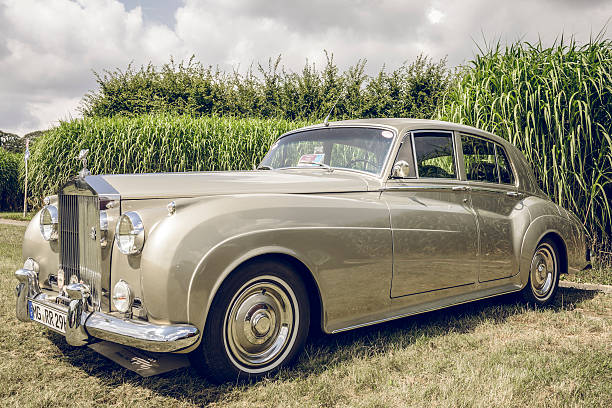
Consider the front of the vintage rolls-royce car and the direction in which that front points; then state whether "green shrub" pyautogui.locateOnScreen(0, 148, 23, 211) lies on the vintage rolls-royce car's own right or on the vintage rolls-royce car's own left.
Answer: on the vintage rolls-royce car's own right

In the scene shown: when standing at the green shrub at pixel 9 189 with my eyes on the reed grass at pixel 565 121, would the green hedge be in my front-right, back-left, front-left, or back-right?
front-left

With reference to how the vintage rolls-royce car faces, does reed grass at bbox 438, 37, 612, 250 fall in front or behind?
behind

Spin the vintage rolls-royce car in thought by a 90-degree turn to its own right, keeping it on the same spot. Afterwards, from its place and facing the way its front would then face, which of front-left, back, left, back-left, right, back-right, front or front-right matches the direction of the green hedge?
front-right

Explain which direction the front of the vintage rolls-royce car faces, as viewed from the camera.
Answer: facing the viewer and to the left of the viewer
